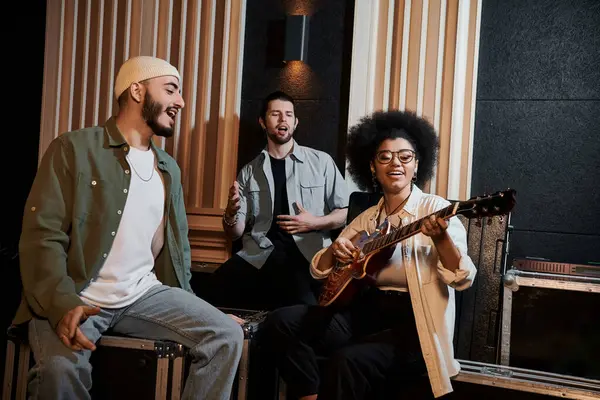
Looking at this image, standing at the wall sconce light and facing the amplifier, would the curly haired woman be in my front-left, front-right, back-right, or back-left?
front-right

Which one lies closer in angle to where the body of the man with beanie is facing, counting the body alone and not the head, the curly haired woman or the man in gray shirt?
the curly haired woman

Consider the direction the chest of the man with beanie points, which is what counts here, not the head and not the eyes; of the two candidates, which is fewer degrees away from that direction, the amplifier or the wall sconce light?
the amplifier

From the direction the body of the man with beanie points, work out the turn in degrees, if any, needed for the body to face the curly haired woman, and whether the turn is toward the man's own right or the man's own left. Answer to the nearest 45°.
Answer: approximately 45° to the man's own left

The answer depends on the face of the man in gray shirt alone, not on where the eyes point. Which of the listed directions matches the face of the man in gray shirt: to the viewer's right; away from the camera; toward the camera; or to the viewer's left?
toward the camera

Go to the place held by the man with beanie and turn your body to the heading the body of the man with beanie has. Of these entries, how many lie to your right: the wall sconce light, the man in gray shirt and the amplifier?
0

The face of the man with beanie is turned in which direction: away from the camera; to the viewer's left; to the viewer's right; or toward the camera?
to the viewer's right

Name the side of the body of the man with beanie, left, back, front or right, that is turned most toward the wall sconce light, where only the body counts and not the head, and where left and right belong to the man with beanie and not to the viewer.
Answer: left

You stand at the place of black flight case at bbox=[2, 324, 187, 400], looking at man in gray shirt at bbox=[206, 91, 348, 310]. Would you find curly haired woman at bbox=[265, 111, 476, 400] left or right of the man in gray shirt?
right

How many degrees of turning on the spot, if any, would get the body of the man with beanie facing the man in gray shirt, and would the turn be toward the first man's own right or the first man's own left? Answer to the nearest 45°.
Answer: approximately 90° to the first man's own left

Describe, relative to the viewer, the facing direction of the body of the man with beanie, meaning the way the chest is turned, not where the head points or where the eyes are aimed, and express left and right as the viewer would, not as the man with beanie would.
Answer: facing the viewer and to the right of the viewer

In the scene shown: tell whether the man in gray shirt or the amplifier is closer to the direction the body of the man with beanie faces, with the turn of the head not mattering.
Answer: the amplifier

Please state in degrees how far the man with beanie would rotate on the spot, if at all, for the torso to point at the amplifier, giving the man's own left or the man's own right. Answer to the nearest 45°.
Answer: approximately 45° to the man's own left
